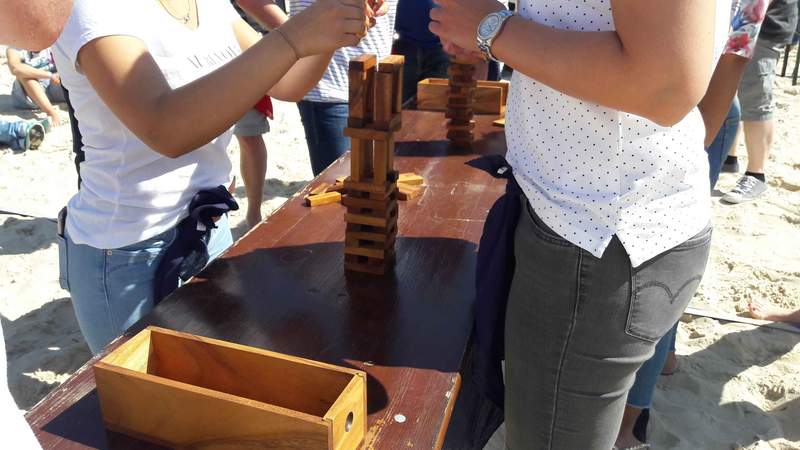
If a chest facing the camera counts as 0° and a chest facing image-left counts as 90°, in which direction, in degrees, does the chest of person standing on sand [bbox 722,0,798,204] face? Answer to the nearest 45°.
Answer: approximately 45°

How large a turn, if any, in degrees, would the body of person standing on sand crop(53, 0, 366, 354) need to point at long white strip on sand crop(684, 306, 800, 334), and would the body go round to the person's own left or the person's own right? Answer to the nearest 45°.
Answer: approximately 45° to the person's own left

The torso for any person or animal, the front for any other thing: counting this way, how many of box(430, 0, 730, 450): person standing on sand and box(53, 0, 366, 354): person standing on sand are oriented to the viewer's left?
1

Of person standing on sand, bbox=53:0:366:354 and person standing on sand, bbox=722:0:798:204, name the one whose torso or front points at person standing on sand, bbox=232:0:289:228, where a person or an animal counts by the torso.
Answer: person standing on sand, bbox=722:0:798:204

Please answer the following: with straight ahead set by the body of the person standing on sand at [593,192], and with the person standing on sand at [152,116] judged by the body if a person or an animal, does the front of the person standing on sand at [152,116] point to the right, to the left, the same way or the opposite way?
the opposite way

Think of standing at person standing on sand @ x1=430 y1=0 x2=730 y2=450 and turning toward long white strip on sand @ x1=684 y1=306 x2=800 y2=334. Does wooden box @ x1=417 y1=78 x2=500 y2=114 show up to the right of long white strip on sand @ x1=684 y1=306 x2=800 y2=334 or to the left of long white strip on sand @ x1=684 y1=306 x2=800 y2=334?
left

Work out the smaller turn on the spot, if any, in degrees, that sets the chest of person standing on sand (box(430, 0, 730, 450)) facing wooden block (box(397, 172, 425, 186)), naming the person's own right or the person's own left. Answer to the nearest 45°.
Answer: approximately 45° to the person's own right

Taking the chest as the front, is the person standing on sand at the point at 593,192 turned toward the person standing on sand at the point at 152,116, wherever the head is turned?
yes

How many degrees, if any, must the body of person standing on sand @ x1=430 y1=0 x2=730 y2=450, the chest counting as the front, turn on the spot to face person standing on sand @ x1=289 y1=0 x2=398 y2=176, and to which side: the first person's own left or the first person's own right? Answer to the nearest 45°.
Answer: approximately 45° to the first person's own right

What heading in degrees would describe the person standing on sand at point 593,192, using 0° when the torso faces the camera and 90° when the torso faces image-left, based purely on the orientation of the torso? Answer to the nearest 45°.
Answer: approximately 90°

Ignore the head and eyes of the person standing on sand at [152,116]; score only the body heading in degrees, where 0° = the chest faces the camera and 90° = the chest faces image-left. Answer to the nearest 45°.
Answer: approximately 315°
